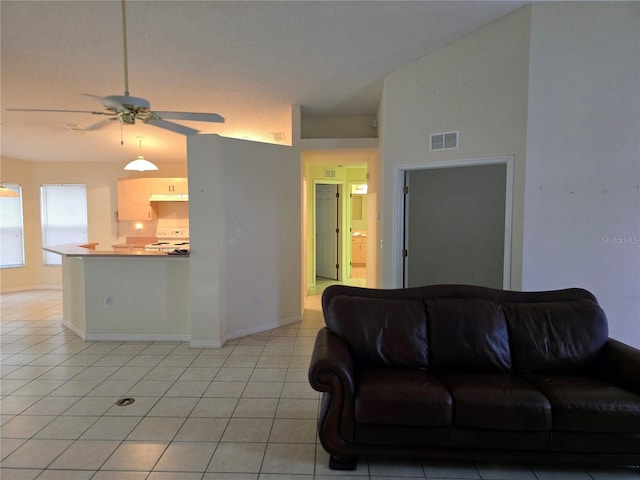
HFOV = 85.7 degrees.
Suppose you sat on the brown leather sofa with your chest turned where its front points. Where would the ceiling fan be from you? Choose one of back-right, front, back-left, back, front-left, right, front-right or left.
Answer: right

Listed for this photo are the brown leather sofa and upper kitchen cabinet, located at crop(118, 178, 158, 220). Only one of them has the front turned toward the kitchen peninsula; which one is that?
the upper kitchen cabinet

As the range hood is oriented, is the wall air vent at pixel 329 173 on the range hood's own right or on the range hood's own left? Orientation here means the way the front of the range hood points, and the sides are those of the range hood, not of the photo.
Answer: on the range hood's own left

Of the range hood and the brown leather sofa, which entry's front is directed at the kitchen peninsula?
the range hood

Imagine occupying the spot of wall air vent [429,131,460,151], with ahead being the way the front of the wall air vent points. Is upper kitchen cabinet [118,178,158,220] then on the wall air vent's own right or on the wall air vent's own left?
on the wall air vent's own right

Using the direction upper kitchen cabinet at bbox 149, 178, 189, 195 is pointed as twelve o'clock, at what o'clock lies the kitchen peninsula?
The kitchen peninsula is roughly at 12 o'clock from the upper kitchen cabinet.

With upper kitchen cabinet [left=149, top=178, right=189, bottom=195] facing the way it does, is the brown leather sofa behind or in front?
in front

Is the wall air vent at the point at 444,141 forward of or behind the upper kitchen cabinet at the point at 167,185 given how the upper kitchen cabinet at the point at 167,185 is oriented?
forward

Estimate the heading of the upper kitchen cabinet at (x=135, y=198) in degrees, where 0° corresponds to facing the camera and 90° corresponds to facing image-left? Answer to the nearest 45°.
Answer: approximately 0°

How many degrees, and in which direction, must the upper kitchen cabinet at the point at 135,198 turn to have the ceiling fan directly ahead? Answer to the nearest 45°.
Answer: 0° — it already faces it

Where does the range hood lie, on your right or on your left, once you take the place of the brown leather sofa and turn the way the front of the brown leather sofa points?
on your right
